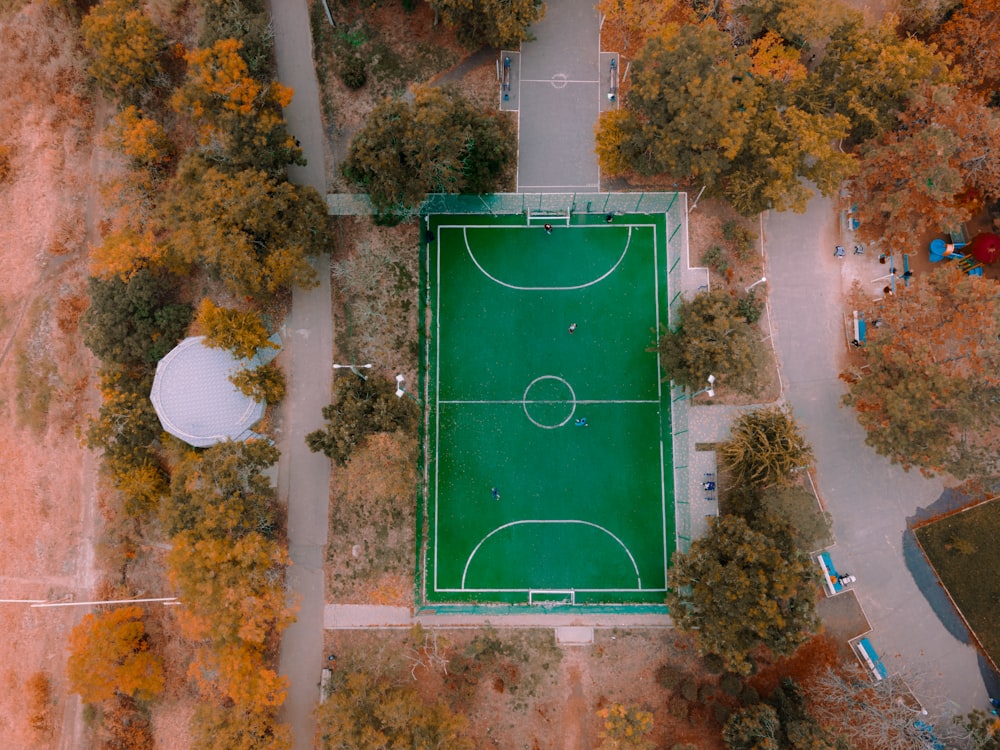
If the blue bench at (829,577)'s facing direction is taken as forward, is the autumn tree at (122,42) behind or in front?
behind

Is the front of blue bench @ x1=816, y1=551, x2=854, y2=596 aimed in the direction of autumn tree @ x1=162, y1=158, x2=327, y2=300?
no

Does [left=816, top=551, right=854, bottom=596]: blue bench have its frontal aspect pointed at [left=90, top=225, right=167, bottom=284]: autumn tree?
no

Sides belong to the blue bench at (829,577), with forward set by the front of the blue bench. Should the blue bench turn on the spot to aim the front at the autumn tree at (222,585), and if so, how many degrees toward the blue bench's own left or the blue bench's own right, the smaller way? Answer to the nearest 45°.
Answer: approximately 135° to the blue bench's own right

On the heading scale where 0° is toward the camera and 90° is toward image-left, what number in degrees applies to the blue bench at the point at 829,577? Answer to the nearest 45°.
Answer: approximately 270°

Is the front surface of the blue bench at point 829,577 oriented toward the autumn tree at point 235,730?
no
